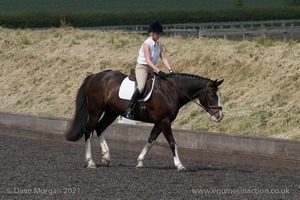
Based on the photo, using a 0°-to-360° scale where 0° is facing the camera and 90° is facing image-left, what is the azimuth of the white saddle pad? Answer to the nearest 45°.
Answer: approximately 270°

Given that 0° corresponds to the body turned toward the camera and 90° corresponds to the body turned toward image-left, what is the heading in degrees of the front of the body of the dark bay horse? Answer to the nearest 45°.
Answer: approximately 270°
